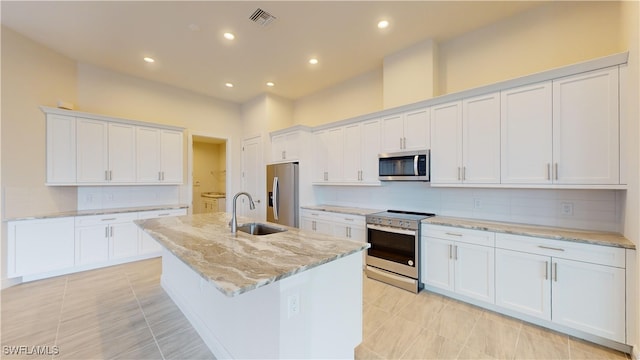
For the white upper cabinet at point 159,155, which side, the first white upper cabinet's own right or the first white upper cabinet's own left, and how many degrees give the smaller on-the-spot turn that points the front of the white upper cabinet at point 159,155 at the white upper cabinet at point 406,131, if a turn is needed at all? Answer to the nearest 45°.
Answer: approximately 45° to the first white upper cabinet's own left

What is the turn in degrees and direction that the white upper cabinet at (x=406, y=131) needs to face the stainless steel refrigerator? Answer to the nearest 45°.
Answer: approximately 45° to its right

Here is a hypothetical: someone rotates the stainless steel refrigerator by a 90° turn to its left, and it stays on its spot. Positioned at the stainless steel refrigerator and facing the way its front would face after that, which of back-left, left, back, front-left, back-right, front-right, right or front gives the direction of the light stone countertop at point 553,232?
front

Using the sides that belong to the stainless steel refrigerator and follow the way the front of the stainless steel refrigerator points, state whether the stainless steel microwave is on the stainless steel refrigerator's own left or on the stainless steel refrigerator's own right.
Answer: on the stainless steel refrigerator's own left

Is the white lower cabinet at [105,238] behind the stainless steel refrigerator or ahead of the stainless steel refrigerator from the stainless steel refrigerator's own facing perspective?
ahead

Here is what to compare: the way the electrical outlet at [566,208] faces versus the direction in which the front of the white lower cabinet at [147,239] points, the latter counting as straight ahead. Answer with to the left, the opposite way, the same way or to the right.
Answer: to the right

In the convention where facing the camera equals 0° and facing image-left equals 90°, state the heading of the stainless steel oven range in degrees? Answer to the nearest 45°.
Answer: approximately 45°

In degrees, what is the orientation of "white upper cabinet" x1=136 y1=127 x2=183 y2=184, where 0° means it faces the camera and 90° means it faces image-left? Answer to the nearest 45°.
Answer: approximately 0°

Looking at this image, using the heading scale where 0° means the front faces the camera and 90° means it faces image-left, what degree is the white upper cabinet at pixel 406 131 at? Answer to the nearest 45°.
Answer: approximately 45°

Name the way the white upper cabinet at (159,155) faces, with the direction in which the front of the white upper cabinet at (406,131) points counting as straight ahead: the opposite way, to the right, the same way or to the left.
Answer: to the left
